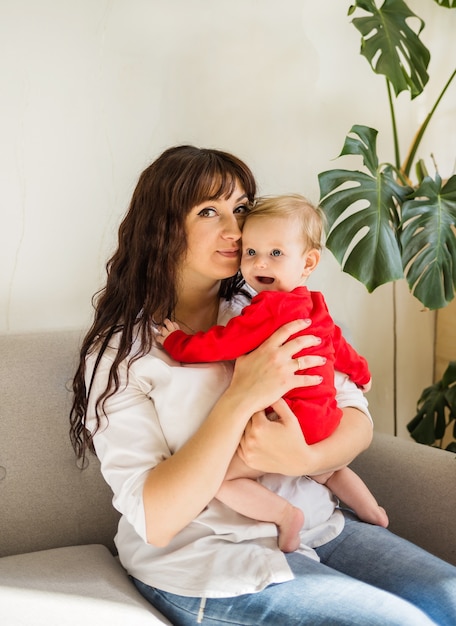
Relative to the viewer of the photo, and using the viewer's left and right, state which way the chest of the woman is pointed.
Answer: facing the viewer and to the right of the viewer

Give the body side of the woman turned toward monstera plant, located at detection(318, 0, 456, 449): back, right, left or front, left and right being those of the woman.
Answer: left

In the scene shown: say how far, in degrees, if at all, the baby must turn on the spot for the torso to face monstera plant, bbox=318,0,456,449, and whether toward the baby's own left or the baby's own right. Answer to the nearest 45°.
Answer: approximately 90° to the baby's own right
